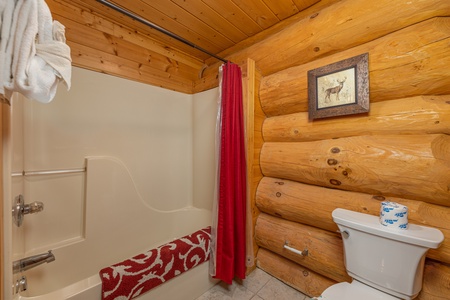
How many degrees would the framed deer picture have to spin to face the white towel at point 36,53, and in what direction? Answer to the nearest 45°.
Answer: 0° — it already faces it

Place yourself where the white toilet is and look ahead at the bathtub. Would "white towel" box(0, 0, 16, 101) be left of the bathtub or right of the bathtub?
left

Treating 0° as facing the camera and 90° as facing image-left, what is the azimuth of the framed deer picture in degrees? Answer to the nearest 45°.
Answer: approximately 45°

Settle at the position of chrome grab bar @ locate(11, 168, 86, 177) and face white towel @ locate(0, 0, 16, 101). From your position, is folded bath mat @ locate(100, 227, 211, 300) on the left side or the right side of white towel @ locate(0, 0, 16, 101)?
left
